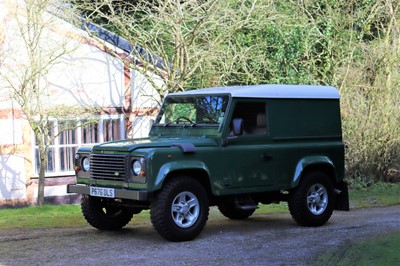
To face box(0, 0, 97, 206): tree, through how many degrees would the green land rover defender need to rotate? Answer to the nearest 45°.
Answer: approximately 90° to its right

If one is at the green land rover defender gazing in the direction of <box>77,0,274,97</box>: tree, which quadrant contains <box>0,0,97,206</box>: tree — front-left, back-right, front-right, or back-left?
front-left

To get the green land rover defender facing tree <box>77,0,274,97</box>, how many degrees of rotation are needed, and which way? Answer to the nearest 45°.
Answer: approximately 135° to its right

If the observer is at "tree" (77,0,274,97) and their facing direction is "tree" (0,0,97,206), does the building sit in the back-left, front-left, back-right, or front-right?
front-right

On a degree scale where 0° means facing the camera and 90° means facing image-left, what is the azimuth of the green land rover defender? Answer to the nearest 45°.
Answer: approximately 45°

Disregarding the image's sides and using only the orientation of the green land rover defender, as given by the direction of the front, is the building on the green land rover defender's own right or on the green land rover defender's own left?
on the green land rover defender's own right
